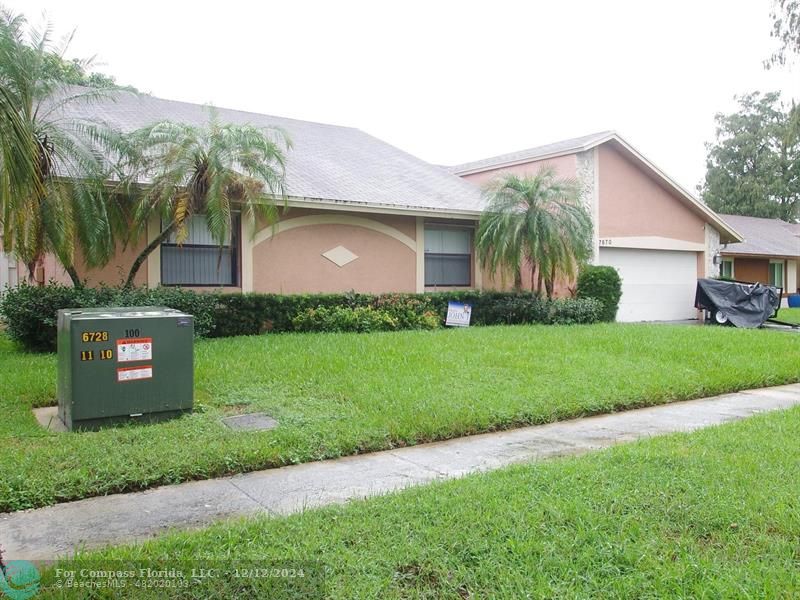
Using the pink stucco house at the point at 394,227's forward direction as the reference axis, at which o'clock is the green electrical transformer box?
The green electrical transformer box is roughly at 2 o'clock from the pink stucco house.

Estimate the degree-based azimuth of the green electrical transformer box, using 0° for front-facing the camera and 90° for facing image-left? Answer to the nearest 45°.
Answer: approximately 0°

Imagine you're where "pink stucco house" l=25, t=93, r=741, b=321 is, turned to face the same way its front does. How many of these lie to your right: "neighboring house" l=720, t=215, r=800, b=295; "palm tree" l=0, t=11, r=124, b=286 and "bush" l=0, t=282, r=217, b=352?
2

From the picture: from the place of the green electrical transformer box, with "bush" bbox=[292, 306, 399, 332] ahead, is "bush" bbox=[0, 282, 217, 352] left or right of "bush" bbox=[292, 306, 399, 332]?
left

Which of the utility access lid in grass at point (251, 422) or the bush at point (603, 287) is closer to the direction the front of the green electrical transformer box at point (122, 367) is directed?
the utility access lid in grass

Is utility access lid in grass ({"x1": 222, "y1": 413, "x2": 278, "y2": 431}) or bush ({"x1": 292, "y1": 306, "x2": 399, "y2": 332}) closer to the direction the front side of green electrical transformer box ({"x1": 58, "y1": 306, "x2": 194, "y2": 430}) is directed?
the utility access lid in grass

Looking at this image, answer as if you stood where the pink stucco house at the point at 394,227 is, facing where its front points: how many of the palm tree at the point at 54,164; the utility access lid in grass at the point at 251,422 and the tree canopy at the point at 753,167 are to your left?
1

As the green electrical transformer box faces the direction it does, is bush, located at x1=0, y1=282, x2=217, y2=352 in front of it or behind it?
behind

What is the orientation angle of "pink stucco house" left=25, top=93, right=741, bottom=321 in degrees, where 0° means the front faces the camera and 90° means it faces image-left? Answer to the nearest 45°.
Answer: approximately 315°

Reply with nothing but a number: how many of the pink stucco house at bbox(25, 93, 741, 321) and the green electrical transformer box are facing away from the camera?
0

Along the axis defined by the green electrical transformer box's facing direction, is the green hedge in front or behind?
behind

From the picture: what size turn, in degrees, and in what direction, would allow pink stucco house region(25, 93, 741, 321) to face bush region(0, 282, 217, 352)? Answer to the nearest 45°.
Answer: approximately 90° to its right
